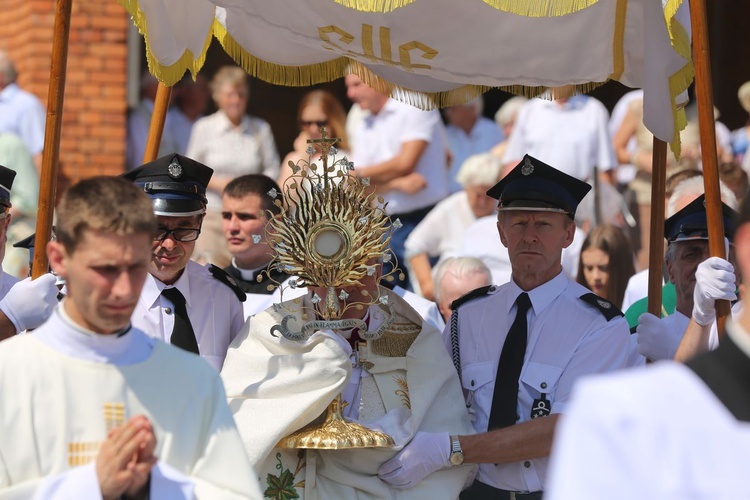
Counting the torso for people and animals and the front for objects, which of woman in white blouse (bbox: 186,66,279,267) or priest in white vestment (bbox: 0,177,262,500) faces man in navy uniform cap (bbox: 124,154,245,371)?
the woman in white blouse

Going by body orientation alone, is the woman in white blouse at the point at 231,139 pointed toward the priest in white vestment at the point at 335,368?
yes

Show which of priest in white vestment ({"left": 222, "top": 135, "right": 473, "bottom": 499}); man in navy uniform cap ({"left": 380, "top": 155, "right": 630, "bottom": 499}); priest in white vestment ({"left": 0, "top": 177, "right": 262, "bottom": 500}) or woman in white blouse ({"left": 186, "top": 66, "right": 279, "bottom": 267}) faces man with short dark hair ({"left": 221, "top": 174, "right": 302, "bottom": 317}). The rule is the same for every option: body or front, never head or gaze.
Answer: the woman in white blouse

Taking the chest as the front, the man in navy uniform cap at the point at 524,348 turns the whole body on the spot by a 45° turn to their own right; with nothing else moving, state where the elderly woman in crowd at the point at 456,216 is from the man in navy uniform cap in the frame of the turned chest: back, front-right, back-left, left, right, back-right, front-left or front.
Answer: back-right

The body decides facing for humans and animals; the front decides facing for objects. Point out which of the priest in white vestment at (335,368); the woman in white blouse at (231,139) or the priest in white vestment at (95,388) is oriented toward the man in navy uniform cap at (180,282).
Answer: the woman in white blouse

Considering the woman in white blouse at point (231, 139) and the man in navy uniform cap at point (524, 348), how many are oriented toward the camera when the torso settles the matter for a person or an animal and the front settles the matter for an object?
2

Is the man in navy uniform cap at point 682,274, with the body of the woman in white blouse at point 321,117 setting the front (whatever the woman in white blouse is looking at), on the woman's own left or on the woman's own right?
on the woman's own left
